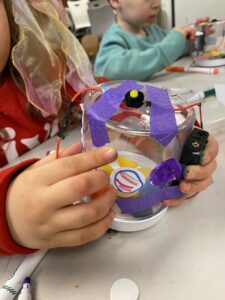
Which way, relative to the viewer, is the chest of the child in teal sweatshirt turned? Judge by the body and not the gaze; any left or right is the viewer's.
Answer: facing the viewer and to the right of the viewer
